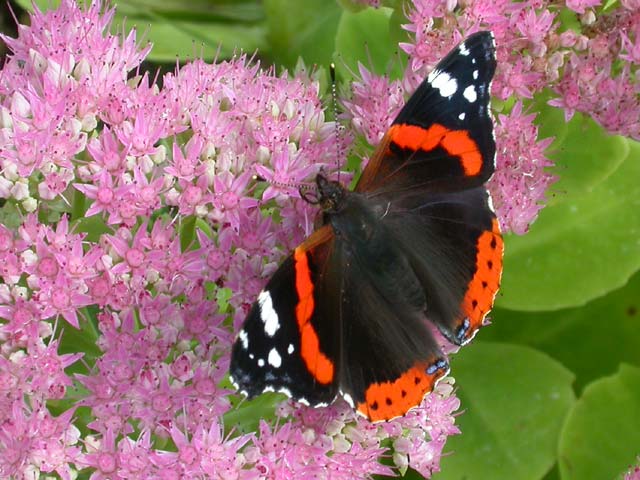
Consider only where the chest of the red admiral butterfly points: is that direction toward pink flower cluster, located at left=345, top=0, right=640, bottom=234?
no

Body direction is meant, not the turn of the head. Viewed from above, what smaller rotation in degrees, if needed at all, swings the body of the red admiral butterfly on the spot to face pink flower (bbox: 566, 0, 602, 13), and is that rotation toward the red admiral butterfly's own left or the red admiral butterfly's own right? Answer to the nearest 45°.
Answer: approximately 45° to the red admiral butterfly's own right

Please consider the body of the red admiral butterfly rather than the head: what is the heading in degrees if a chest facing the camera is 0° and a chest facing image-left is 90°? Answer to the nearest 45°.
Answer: approximately 135°

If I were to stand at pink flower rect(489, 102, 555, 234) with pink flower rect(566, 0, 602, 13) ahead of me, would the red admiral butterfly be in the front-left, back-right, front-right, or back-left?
back-left

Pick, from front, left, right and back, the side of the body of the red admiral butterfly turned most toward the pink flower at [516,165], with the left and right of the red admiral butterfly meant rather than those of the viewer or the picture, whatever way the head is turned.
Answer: right
